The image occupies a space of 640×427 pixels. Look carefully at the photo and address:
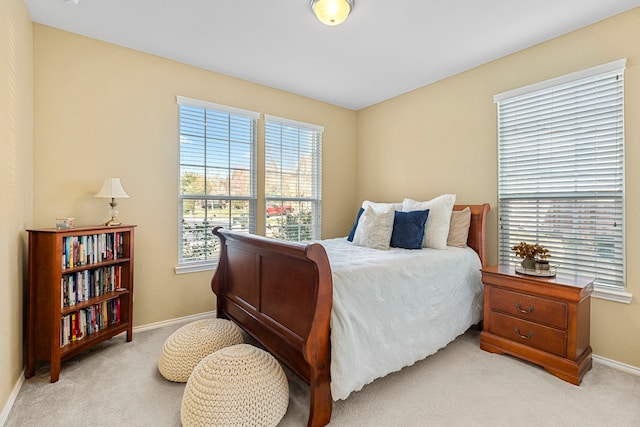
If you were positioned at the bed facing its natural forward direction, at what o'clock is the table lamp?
The table lamp is roughly at 2 o'clock from the bed.

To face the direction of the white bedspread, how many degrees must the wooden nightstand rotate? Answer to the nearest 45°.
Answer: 0° — it already faces it

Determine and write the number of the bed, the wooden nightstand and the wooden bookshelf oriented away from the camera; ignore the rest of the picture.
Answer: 0

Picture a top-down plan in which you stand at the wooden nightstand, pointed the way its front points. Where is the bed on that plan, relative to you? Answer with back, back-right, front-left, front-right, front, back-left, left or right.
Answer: front

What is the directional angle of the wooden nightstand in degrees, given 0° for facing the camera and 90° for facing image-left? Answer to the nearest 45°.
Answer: approximately 45°

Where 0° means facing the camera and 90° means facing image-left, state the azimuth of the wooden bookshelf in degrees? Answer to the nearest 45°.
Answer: approximately 315°

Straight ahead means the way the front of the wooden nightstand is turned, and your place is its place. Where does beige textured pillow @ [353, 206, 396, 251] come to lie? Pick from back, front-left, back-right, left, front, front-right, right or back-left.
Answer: front-right

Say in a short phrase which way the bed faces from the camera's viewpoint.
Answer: facing the viewer and to the left of the viewer

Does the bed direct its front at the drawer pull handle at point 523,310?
no
